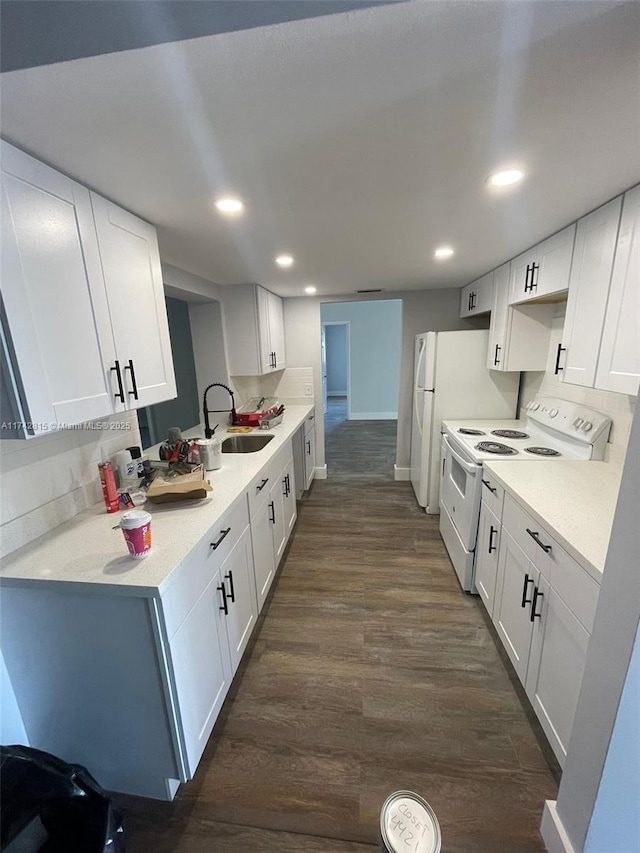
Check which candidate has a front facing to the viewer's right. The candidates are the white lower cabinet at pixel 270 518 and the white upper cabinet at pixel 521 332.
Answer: the white lower cabinet

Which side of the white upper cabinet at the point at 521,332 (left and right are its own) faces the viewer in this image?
left

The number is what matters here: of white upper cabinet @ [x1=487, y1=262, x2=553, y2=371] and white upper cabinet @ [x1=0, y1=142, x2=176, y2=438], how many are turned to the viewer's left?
1

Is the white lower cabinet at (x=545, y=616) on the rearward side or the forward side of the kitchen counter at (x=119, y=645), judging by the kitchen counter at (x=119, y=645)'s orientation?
on the forward side

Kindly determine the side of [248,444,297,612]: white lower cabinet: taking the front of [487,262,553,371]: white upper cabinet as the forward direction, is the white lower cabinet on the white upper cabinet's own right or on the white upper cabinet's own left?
on the white upper cabinet's own left

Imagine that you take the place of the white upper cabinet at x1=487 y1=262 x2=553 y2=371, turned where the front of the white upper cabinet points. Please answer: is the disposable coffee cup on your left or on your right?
on your left

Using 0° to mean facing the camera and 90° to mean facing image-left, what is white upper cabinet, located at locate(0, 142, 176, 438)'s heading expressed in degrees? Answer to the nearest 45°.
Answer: approximately 315°

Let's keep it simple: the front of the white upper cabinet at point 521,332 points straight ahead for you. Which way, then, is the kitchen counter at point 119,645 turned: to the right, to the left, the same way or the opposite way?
the opposite way

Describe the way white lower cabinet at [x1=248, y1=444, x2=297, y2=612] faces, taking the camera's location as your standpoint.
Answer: facing to the right of the viewer

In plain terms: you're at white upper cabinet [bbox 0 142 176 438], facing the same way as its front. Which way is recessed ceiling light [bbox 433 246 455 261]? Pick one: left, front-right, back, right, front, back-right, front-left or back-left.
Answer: front-left

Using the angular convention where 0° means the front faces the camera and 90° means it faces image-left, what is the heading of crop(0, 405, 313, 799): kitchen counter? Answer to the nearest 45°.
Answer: approximately 315°

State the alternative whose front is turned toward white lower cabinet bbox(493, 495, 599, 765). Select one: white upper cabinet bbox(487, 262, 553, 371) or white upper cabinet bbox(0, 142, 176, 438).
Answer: white upper cabinet bbox(0, 142, 176, 438)

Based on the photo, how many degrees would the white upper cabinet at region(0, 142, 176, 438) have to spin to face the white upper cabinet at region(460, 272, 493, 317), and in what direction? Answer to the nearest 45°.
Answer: approximately 45° to its left

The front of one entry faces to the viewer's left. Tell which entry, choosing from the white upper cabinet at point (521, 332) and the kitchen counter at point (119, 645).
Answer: the white upper cabinet
